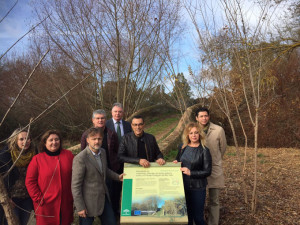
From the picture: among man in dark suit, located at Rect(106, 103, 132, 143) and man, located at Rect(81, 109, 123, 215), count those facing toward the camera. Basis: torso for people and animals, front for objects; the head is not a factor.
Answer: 2

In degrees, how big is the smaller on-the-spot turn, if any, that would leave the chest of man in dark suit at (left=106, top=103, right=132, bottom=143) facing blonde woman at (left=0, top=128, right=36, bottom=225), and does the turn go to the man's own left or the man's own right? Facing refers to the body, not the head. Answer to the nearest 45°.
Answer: approximately 45° to the man's own right

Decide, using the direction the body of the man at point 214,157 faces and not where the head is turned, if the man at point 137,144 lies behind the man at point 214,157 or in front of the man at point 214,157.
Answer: in front

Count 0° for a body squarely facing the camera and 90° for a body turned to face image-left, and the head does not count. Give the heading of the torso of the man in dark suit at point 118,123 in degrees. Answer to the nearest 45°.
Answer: approximately 0°

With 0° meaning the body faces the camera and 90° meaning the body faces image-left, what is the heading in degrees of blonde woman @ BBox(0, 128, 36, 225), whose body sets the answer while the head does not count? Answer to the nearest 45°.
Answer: approximately 315°

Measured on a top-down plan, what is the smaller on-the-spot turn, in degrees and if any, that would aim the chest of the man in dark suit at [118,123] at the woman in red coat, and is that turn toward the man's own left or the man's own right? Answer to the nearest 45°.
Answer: approximately 45° to the man's own right

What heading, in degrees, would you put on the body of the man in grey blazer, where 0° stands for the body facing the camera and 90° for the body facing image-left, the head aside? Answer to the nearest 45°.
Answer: approximately 315°
